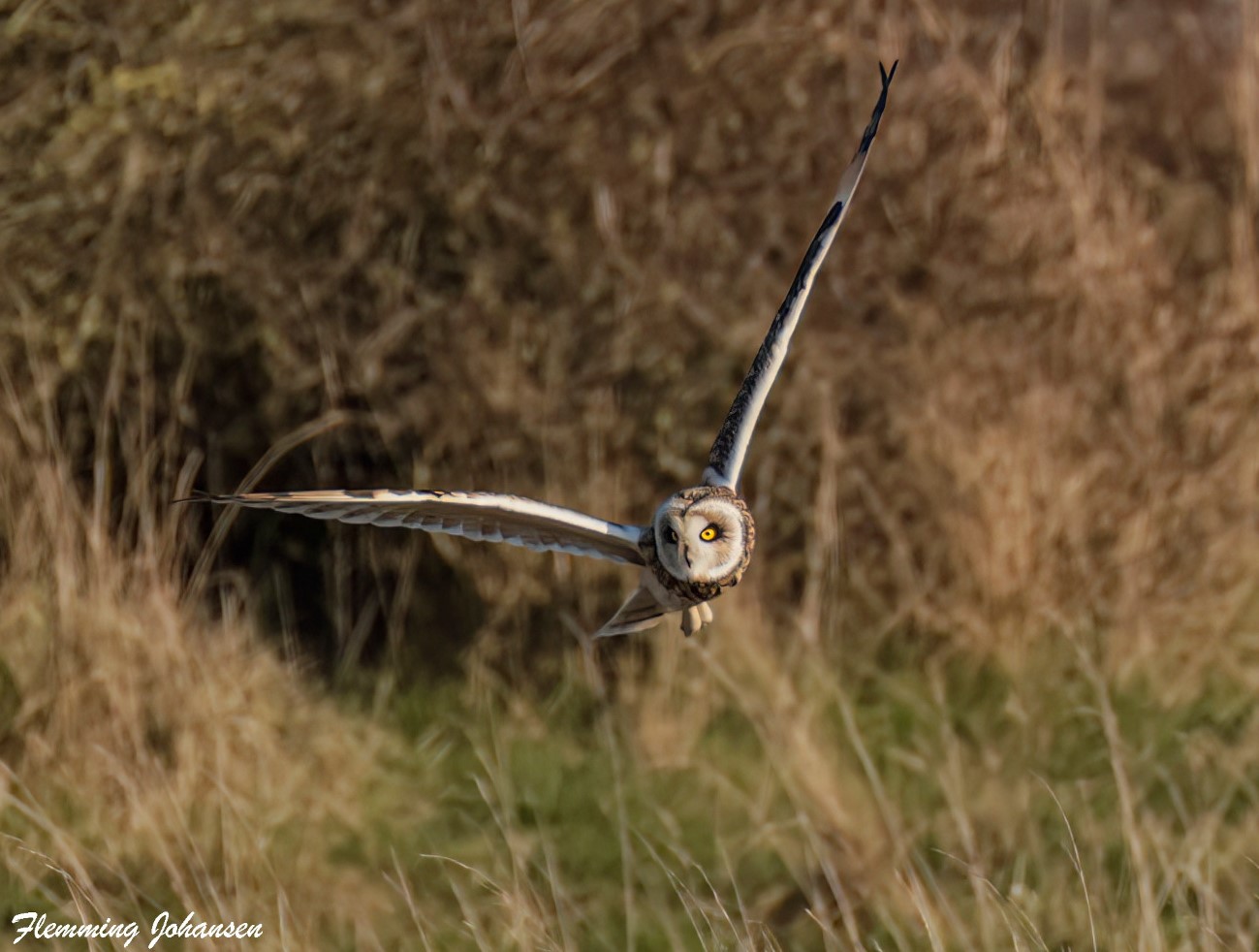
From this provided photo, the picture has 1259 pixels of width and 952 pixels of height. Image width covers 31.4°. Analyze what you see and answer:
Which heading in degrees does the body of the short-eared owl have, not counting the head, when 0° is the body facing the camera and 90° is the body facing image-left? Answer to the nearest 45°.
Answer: approximately 0°
